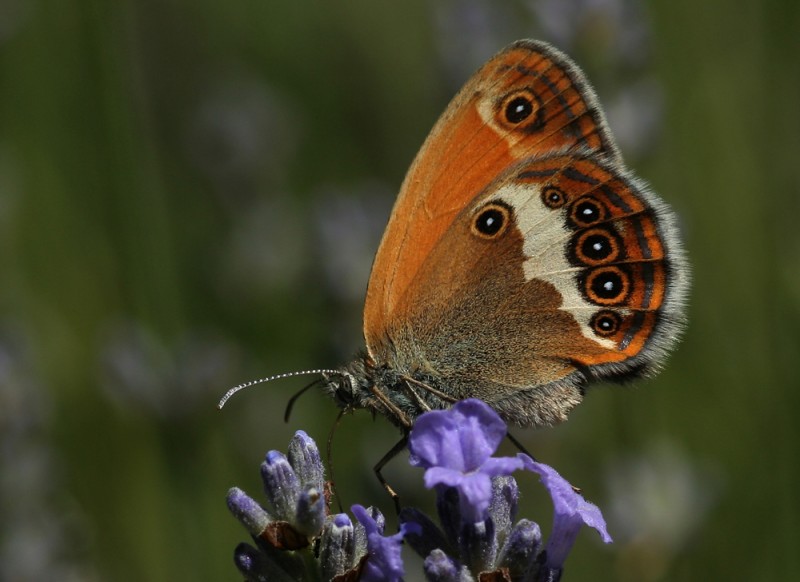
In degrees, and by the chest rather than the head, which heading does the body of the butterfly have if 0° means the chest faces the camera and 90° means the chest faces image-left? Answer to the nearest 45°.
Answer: approximately 90°

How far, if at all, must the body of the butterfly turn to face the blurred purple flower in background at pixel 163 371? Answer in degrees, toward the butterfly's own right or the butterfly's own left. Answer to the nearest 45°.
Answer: approximately 45° to the butterfly's own right
